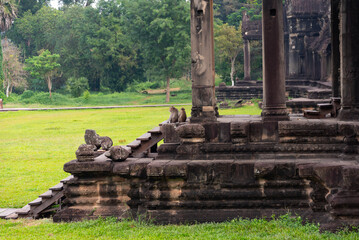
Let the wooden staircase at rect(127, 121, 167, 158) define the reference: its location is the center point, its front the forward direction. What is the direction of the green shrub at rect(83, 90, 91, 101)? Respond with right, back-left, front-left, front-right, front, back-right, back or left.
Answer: right

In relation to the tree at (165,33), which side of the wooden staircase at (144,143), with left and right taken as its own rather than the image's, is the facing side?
right

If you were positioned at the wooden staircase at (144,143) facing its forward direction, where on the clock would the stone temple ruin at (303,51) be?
The stone temple ruin is roughly at 4 o'clock from the wooden staircase.

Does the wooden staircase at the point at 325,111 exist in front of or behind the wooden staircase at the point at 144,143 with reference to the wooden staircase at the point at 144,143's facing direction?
behind

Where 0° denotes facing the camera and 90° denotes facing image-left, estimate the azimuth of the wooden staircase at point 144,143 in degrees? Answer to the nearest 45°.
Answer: approximately 90°

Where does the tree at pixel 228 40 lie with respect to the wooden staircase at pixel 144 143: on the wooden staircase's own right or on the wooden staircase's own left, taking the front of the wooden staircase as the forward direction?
on the wooden staircase's own right
